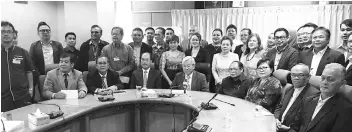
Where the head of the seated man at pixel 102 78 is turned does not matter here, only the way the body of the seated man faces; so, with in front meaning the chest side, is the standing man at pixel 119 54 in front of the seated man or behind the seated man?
behind

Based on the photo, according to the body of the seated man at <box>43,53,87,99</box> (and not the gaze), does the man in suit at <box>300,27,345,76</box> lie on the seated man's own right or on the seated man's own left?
on the seated man's own left

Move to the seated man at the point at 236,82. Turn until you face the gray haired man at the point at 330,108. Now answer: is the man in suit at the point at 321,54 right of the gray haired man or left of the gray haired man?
left

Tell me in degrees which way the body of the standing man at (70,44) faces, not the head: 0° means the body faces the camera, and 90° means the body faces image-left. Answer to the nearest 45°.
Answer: approximately 0°

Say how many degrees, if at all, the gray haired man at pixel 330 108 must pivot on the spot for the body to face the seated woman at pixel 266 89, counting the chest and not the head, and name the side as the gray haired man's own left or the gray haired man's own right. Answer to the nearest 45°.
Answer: approximately 90° to the gray haired man's own right

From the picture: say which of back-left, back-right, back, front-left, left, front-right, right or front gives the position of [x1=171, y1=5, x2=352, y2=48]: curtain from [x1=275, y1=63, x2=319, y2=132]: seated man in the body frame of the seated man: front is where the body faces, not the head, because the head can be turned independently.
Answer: back-right

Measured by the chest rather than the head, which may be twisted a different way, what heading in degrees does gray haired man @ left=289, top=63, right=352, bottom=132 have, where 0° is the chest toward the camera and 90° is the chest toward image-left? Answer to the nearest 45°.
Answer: approximately 45°

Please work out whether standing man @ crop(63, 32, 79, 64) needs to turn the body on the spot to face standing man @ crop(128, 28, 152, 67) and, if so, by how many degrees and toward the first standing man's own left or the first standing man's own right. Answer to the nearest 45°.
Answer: approximately 90° to the first standing man's own left

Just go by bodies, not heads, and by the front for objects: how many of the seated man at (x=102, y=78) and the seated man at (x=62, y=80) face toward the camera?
2
